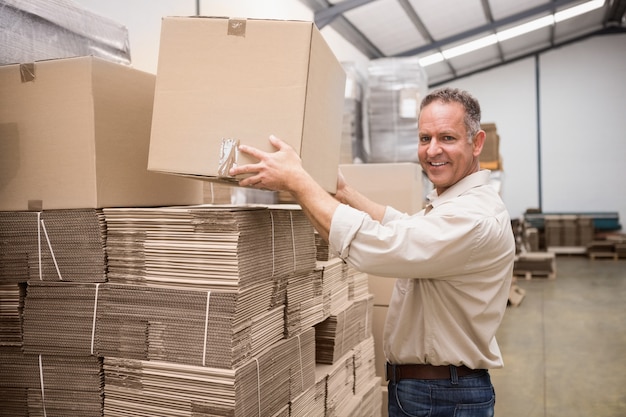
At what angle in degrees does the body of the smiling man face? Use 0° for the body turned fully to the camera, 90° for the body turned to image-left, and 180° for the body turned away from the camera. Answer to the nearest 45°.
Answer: approximately 90°

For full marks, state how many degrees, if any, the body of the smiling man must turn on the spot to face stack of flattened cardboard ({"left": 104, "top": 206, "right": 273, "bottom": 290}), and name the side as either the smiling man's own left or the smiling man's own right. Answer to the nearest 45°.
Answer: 0° — they already face it

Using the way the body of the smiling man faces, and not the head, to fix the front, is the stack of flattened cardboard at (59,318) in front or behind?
in front

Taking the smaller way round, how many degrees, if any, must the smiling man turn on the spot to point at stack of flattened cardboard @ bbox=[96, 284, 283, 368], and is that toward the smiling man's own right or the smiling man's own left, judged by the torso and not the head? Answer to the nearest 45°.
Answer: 0° — they already face it

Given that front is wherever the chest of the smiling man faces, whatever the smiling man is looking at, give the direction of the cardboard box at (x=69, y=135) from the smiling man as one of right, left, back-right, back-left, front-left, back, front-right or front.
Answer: front

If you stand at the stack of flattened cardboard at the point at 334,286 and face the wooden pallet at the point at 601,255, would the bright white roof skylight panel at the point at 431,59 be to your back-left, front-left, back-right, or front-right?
front-left

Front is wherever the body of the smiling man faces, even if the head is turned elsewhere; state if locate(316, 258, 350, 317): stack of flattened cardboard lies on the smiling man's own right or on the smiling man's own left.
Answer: on the smiling man's own right

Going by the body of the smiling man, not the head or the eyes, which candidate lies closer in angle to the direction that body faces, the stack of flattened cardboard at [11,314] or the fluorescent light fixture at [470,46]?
the stack of flattened cardboard

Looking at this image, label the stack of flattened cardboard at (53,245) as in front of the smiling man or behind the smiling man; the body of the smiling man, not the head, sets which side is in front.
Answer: in front
